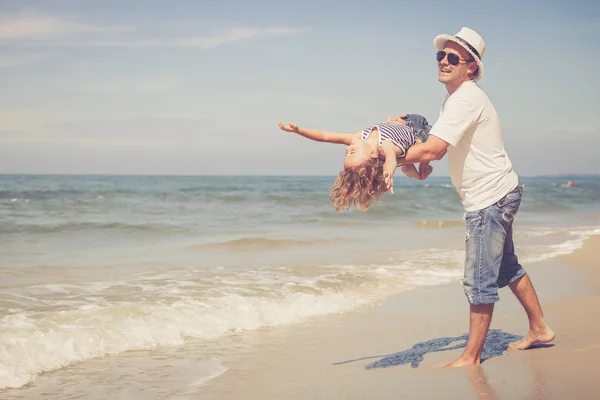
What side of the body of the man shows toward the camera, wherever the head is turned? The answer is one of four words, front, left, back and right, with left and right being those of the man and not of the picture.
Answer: left
